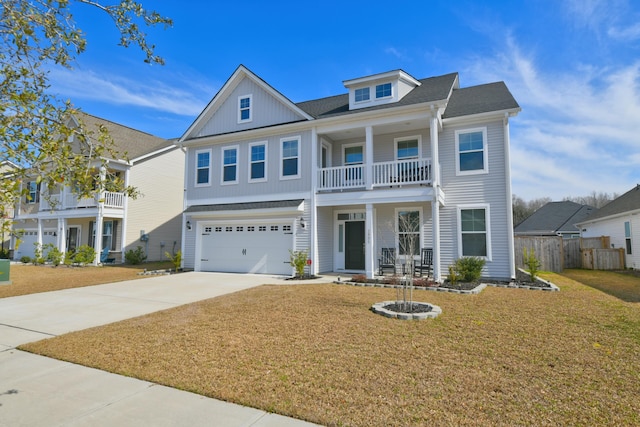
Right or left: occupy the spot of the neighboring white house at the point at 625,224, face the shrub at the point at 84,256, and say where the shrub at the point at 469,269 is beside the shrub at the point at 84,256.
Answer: left

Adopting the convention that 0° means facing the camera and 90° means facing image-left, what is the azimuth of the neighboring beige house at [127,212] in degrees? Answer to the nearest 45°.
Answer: approximately 45°

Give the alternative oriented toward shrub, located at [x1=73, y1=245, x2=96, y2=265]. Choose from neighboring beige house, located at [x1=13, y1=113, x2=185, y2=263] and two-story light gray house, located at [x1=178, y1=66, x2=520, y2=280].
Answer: the neighboring beige house

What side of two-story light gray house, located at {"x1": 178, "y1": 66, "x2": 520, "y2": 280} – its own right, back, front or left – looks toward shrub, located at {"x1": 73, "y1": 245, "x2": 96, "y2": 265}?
right

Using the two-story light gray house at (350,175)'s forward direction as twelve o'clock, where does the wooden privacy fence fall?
The wooden privacy fence is roughly at 8 o'clock from the two-story light gray house.

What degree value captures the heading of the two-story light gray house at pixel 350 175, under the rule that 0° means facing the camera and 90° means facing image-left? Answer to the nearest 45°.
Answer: approximately 0°

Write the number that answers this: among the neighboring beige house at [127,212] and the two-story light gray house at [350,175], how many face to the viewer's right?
0

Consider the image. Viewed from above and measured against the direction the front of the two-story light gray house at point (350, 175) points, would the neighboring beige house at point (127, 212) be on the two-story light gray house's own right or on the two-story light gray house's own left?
on the two-story light gray house's own right

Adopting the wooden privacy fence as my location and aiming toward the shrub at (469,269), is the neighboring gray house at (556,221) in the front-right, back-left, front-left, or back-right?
back-right

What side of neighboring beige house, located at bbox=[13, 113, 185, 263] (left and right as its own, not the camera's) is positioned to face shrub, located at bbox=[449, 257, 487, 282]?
left

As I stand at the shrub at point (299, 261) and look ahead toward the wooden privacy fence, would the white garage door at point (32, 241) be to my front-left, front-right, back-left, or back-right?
back-left

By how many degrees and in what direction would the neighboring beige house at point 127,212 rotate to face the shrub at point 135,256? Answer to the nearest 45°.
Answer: approximately 45° to its left

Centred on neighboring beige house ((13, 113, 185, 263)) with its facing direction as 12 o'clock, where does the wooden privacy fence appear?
The wooden privacy fence is roughly at 9 o'clock from the neighboring beige house.

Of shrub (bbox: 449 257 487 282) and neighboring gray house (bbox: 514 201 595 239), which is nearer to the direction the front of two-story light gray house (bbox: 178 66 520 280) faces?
the shrub
